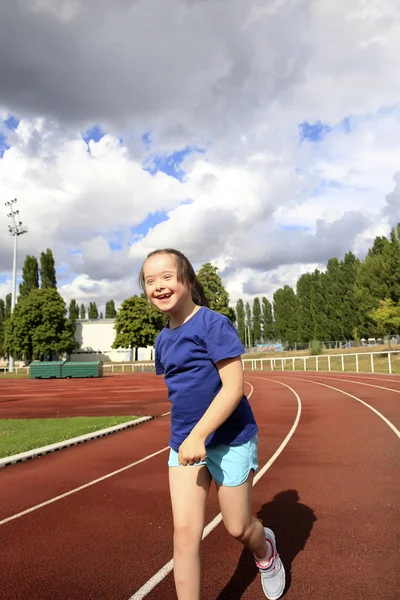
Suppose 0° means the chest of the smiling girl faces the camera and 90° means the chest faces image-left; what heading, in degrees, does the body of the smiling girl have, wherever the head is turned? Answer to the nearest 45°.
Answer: approximately 45°

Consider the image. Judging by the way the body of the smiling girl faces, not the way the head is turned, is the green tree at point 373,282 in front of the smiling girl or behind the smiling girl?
behind

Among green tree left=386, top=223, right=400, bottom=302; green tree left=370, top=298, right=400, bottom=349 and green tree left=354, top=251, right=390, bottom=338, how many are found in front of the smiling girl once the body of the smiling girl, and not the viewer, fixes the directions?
0

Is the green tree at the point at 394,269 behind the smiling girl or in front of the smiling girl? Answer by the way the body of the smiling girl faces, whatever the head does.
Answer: behind

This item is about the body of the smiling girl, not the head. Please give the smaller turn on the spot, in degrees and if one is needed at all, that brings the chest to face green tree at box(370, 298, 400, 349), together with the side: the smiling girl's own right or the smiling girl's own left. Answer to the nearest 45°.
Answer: approximately 135° to the smiling girl's own right
